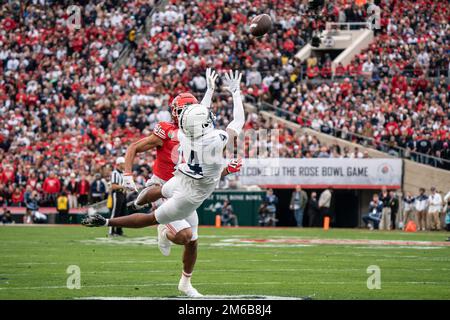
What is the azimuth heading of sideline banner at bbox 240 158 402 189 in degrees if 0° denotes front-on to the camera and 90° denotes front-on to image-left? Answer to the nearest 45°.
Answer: approximately 0°

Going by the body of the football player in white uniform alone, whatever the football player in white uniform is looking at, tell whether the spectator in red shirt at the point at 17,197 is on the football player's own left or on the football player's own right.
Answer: on the football player's own left

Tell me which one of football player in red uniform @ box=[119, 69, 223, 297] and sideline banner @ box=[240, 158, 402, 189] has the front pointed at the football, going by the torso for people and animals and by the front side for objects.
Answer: the sideline banner

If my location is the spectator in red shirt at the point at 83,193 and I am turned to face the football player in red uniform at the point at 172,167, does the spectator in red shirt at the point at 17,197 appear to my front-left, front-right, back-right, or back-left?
back-right

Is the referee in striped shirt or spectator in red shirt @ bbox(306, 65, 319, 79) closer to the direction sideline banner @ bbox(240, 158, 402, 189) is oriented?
the referee in striped shirt

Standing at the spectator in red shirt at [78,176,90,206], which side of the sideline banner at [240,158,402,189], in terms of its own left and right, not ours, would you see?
right

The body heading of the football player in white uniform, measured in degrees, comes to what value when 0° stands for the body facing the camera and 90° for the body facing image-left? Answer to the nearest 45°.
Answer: approximately 225°
